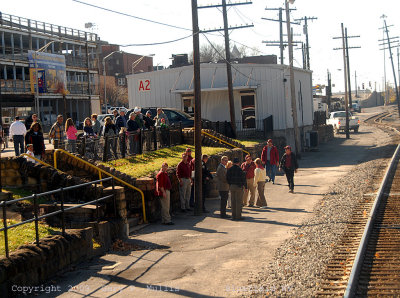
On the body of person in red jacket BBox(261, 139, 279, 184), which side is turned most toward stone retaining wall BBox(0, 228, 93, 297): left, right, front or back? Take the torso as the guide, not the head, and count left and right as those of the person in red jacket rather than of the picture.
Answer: front

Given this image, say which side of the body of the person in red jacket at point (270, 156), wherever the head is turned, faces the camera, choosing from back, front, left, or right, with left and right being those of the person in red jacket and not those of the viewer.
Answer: front

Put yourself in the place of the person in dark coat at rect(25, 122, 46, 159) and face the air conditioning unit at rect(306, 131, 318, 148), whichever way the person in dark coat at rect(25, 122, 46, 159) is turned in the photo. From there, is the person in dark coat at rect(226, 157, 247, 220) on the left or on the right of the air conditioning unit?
right

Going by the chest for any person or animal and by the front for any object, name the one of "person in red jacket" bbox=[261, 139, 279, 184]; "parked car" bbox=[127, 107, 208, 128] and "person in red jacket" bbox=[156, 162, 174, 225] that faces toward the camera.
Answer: "person in red jacket" bbox=[261, 139, 279, 184]

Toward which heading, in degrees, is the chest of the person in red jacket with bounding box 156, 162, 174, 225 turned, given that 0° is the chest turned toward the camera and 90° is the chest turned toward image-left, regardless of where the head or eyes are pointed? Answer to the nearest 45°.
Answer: approximately 270°
